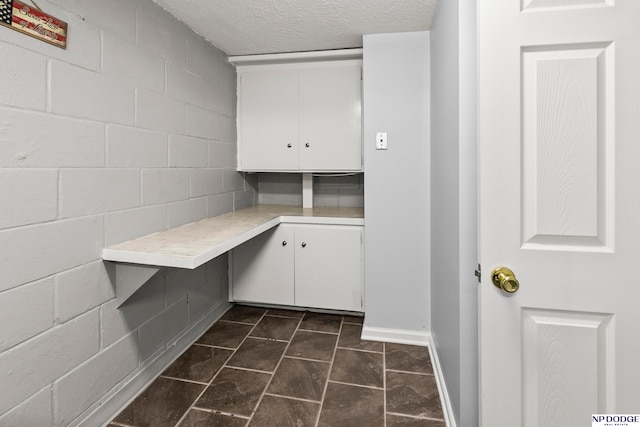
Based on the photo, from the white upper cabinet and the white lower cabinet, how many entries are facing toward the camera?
2

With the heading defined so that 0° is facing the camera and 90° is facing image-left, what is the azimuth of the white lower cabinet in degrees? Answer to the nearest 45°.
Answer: approximately 0°

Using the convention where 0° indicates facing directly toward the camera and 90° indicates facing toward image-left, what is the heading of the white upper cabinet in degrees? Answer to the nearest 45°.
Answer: approximately 0°
